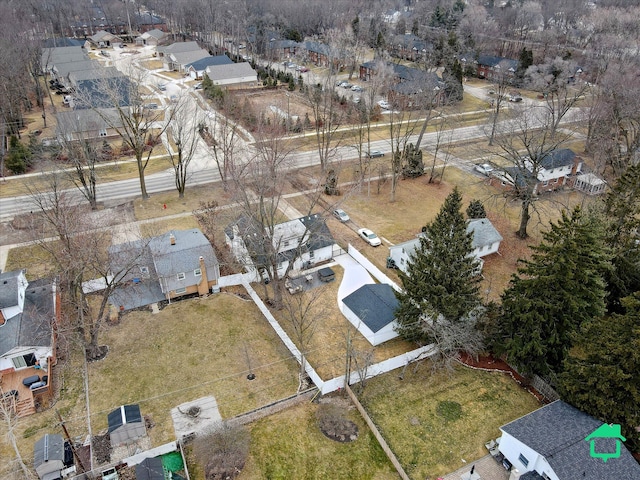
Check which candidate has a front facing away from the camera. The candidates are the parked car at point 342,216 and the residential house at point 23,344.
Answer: the residential house

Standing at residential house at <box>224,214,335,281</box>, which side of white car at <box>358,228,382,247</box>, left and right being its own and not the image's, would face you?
right

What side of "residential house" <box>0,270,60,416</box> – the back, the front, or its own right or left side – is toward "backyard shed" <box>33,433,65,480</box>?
back

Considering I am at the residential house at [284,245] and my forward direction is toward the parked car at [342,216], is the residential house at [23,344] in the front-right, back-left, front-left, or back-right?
back-left

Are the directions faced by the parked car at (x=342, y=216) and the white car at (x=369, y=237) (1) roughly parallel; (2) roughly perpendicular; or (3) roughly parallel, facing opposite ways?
roughly parallel

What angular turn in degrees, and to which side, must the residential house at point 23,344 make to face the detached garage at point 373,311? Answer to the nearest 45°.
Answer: approximately 135° to its right

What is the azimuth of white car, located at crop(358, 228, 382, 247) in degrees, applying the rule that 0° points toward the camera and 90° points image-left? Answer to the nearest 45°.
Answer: approximately 315°

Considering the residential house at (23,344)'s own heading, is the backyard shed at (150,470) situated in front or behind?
behind

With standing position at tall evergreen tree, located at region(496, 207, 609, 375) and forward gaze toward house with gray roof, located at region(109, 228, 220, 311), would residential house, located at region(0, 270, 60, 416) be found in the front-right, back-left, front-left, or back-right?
front-left

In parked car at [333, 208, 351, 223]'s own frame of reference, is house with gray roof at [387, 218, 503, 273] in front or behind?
in front

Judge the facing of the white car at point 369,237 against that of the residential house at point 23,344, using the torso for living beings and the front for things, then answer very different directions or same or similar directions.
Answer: very different directions

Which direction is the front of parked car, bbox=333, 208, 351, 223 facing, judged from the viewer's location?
facing the viewer and to the right of the viewer
